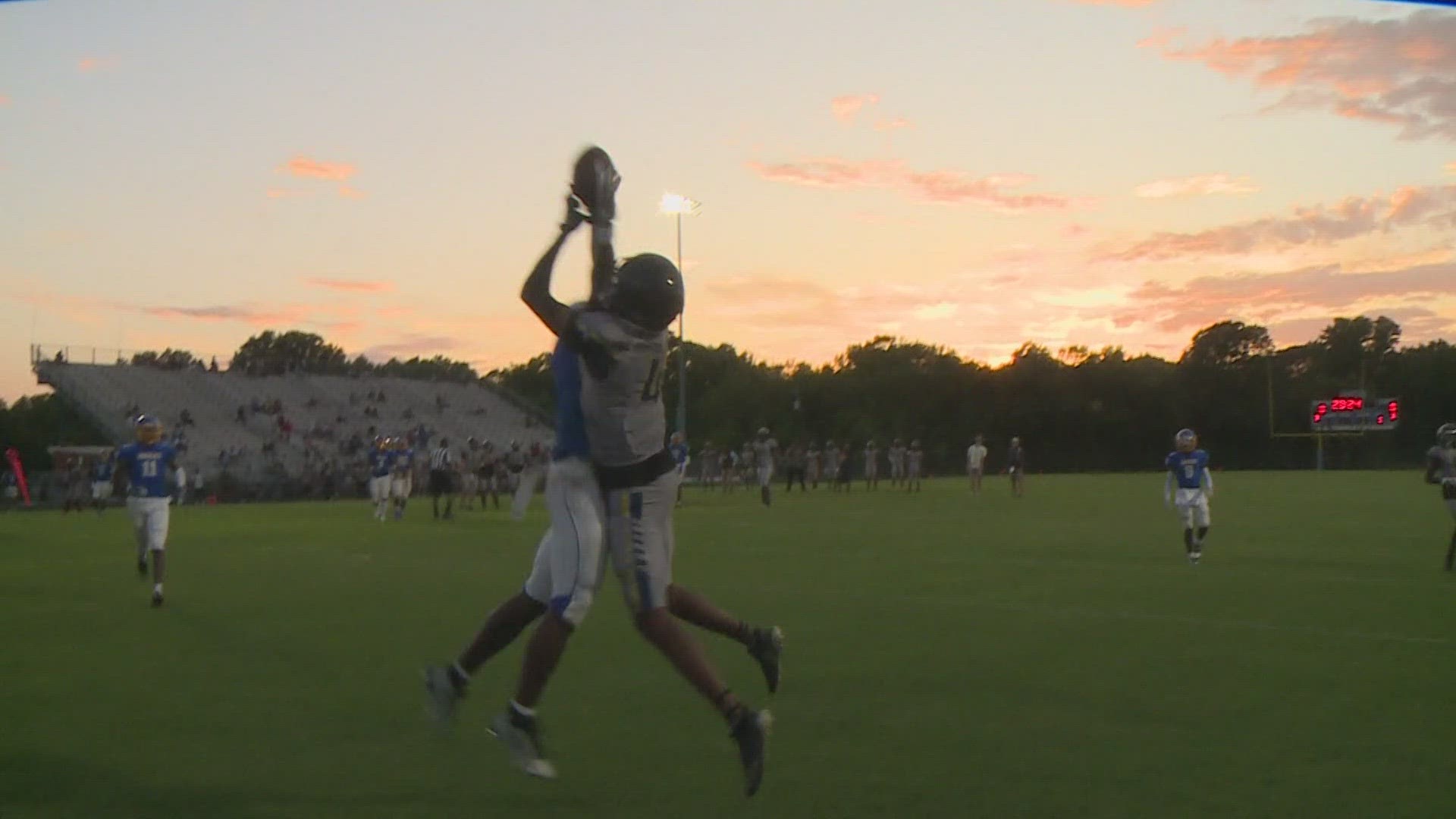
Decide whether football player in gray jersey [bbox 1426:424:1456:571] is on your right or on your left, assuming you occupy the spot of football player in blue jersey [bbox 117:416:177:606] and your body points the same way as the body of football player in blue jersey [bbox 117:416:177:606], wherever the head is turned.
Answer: on your left

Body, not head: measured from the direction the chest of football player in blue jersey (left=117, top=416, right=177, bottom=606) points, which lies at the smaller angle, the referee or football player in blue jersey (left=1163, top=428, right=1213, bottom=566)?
the football player in blue jersey

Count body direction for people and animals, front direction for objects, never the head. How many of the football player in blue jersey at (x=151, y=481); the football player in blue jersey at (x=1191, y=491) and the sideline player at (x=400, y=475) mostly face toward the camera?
3

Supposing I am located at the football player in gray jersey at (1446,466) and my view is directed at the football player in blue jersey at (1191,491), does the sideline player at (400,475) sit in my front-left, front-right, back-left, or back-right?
front-right

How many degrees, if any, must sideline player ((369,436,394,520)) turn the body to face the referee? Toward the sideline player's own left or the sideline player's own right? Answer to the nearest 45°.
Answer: approximately 90° to the sideline player's own left

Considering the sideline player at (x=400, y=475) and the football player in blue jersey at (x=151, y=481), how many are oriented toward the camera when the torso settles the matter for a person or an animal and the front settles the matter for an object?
2

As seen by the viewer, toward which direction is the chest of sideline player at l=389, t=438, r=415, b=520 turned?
toward the camera

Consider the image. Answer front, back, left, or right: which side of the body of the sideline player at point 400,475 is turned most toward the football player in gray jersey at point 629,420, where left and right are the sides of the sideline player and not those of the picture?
front

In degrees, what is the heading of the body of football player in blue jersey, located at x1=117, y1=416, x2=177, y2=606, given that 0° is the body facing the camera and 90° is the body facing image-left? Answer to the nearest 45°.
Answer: approximately 0°

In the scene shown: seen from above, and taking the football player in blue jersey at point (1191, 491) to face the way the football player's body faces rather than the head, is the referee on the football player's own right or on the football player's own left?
on the football player's own right

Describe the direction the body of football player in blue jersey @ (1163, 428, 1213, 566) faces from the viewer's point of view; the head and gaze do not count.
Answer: toward the camera

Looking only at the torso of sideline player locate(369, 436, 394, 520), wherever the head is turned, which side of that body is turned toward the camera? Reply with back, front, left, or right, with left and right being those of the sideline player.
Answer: front
